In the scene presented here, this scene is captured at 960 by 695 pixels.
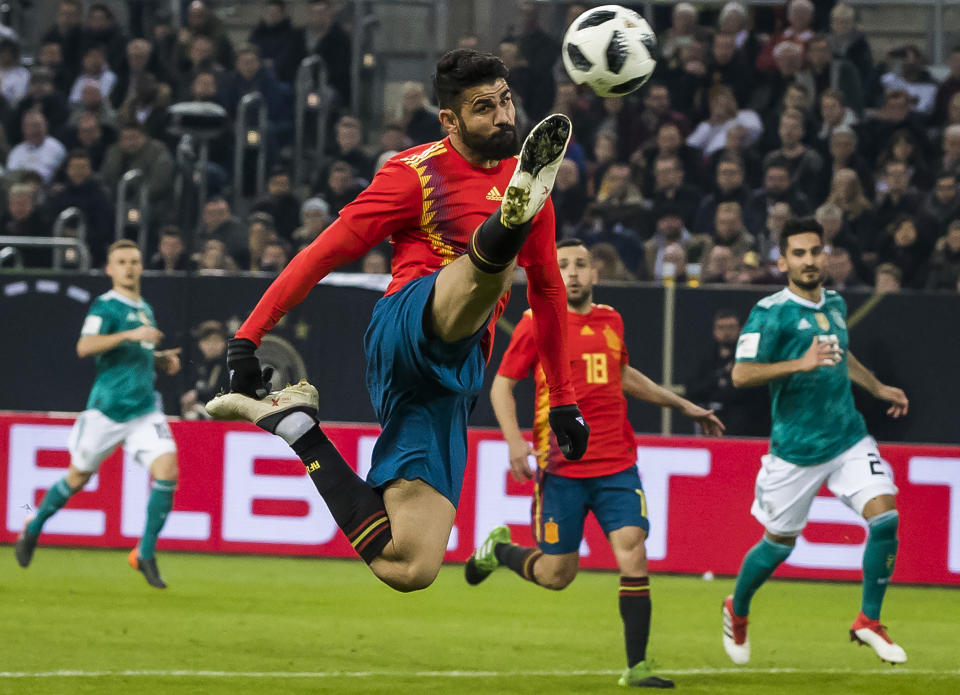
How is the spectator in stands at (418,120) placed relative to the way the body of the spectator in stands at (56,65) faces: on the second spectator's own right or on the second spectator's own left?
on the second spectator's own left

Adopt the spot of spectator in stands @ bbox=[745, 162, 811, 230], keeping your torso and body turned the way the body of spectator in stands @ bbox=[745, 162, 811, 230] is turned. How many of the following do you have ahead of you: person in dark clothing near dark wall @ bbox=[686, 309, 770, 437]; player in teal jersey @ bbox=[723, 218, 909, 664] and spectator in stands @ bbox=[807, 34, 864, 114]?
2

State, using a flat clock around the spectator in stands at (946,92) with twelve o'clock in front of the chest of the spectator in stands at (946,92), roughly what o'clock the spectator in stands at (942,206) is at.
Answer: the spectator in stands at (942,206) is roughly at 12 o'clock from the spectator in stands at (946,92).

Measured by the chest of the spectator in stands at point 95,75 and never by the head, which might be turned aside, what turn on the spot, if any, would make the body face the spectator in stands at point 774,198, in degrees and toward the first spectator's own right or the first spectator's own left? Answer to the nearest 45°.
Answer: approximately 45° to the first spectator's own left

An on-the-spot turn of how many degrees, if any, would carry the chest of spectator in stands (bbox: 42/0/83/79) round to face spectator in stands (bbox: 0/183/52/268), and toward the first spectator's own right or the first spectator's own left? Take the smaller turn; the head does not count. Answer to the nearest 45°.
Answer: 0° — they already face them

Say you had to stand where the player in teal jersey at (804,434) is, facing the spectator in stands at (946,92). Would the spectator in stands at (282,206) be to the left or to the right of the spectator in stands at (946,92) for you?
left
